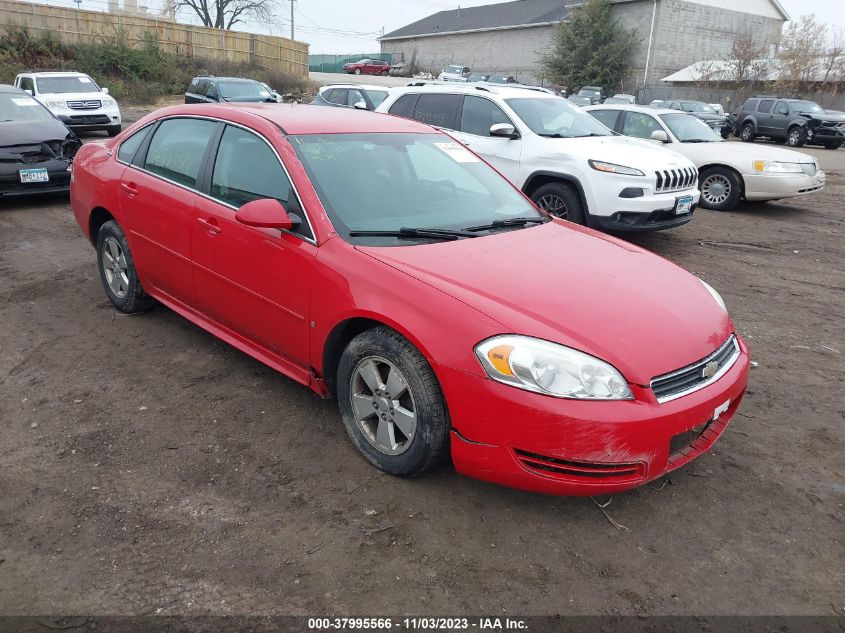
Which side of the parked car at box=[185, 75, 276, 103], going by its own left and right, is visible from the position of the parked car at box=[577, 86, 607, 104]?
left

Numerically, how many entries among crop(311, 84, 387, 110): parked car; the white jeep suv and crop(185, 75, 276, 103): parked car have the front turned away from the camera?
0

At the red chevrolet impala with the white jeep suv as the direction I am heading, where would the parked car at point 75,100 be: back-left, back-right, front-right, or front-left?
front-left

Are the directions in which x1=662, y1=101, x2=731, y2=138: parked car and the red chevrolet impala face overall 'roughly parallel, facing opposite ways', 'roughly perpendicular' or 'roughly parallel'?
roughly parallel

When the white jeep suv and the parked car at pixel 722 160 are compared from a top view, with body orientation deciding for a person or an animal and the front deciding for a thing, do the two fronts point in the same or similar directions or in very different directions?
same or similar directions

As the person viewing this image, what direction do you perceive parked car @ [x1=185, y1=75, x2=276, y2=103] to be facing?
facing the viewer and to the right of the viewer

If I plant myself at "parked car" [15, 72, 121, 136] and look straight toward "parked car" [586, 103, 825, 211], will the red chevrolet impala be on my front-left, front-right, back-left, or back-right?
front-right

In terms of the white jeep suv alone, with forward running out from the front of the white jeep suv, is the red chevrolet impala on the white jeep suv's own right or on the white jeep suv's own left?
on the white jeep suv's own right

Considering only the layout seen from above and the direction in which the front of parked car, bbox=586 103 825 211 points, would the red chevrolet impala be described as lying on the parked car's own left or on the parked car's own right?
on the parked car's own right

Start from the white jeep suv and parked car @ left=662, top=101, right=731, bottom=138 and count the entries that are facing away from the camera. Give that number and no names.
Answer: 0

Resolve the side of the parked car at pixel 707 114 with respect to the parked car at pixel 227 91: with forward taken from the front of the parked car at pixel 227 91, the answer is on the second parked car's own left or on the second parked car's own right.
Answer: on the second parked car's own left

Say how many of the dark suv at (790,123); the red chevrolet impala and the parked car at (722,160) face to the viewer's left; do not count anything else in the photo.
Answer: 0
